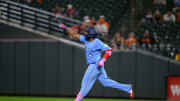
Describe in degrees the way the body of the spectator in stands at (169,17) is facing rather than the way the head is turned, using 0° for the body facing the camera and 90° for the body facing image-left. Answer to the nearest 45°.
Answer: approximately 0°

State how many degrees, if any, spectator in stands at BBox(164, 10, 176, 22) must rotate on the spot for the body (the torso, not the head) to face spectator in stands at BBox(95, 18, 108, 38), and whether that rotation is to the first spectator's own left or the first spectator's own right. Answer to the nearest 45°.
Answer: approximately 45° to the first spectator's own right

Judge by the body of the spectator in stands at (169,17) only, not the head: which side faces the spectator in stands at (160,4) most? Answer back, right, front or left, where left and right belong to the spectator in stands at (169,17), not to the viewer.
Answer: back

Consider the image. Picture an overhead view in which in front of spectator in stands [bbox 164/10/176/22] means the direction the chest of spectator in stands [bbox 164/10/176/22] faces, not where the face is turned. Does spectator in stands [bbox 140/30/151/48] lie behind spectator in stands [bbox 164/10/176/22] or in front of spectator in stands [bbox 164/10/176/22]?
in front
